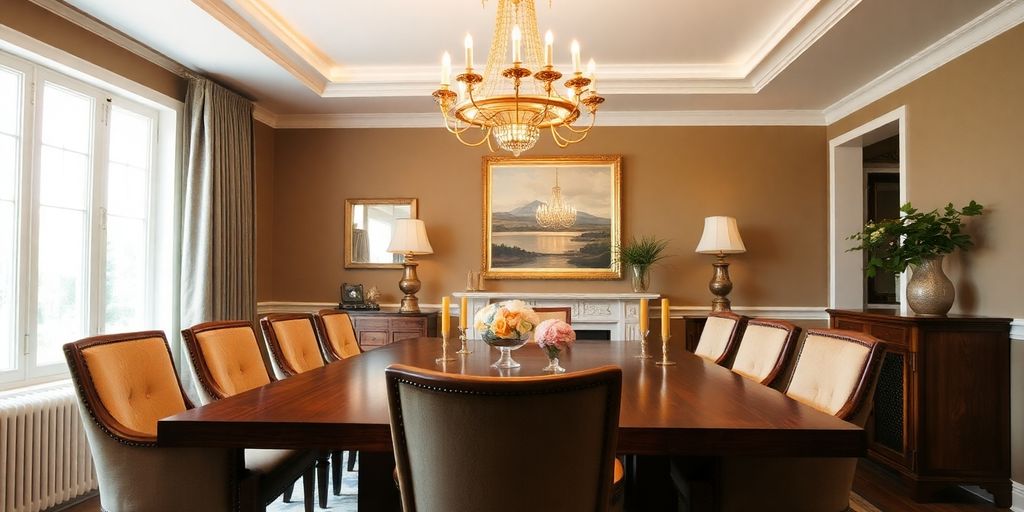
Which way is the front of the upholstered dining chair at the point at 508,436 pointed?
away from the camera

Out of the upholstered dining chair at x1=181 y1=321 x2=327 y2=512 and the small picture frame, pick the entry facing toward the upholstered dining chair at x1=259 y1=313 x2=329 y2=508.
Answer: the small picture frame

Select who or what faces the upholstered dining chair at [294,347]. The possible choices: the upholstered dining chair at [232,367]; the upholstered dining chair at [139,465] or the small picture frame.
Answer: the small picture frame

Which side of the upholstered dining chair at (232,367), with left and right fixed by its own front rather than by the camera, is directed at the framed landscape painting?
left

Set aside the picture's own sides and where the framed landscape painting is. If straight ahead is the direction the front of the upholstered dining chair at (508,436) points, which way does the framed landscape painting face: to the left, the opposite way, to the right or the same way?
the opposite way

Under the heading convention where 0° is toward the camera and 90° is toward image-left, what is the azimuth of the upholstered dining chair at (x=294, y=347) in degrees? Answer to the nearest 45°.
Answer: approximately 315°

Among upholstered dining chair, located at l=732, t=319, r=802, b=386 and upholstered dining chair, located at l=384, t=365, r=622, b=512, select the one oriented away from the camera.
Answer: upholstered dining chair, located at l=384, t=365, r=622, b=512

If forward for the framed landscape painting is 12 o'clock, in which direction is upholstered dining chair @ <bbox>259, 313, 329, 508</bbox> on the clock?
The upholstered dining chair is roughly at 1 o'clock from the framed landscape painting.

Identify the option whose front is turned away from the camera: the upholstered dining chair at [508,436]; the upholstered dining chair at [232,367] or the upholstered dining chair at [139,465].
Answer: the upholstered dining chair at [508,436]

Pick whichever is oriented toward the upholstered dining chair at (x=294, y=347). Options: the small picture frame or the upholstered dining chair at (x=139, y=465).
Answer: the small picture frame

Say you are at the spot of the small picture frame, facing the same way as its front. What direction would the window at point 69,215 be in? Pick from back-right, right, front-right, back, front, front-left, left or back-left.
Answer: front-right

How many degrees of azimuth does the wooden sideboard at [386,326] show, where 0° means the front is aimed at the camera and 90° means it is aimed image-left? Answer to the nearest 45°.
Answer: approximately 0°

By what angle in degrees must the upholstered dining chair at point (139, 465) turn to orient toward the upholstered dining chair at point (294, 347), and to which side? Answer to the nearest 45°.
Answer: approximately 90° to its left

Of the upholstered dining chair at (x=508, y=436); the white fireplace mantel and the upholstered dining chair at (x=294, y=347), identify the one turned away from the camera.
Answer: the upholstered dining chair at (x=508, y=436)

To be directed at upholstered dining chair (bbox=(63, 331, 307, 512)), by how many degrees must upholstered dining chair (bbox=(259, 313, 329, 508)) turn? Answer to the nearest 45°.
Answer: approximately 45° to its right

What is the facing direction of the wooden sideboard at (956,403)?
to the viewer's left

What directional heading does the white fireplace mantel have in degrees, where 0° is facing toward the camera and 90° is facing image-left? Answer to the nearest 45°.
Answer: approximately 0°

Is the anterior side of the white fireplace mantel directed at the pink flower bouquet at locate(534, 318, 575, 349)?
yes

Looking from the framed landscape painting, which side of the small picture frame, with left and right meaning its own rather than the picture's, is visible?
left
